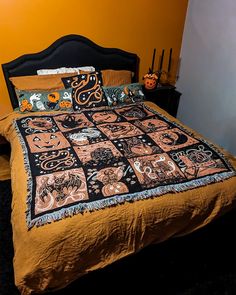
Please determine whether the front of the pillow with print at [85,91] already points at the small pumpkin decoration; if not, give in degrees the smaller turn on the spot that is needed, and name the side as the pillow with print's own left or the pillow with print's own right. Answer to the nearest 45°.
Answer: approximately 135° to the pillow with print's own left

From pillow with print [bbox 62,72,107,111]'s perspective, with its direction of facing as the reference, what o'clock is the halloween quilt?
The halloween quilt is roughly at 12 o'clock from the pillow with print.

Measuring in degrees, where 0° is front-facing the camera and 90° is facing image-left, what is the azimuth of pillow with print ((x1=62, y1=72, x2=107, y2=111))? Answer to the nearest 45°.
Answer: approximately 0°

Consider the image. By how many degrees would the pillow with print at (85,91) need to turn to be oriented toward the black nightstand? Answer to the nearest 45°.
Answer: approximately 135° to its left
